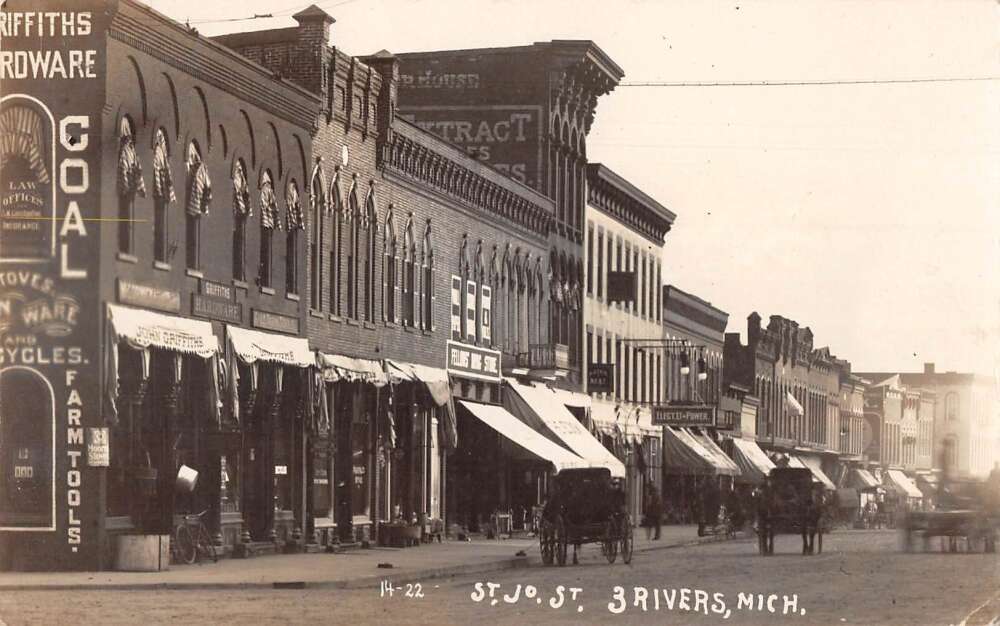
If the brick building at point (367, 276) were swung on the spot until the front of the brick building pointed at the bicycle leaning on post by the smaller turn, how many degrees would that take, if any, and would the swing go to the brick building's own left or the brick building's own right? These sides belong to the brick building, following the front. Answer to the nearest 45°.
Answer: approximately 45° to the brick building's own right

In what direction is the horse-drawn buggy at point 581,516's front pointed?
away from the camera

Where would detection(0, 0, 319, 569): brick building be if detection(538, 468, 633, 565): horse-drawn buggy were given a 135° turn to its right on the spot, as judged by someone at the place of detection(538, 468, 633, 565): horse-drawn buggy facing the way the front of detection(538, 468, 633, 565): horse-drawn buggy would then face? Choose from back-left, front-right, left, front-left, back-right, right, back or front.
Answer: right

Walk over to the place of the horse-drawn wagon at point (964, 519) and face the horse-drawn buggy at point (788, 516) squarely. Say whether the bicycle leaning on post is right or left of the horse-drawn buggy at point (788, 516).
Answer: left

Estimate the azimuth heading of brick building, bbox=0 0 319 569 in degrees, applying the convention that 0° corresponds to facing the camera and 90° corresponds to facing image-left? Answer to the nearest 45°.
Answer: approximately 315°
